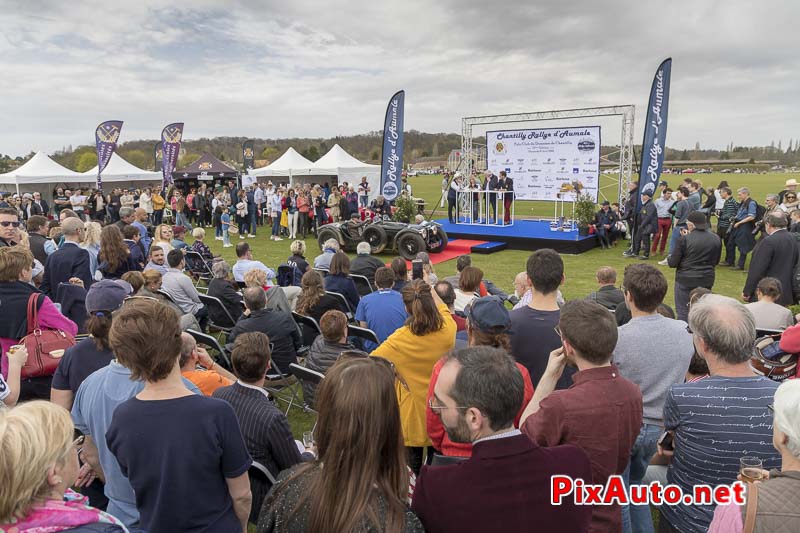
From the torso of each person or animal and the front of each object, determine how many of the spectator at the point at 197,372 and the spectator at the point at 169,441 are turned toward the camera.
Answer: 0

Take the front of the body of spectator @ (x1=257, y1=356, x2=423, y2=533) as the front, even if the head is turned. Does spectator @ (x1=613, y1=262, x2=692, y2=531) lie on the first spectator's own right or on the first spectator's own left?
on the first spectator's own right

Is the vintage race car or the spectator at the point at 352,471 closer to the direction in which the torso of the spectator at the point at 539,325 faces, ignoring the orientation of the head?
the vintage race car

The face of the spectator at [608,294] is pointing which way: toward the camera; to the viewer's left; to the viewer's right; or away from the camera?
away from the camera

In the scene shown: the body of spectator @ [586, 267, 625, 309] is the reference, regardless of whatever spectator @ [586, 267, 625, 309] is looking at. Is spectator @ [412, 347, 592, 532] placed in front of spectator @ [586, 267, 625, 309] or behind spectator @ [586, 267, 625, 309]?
behind

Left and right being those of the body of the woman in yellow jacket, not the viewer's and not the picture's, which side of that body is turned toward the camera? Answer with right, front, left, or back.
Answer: back

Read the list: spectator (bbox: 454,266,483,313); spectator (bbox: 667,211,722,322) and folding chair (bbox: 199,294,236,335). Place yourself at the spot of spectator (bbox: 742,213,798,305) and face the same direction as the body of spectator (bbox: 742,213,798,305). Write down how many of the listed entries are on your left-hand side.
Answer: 3

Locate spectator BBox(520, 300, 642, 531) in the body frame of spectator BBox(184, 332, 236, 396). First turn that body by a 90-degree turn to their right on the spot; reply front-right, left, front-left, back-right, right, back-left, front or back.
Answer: front

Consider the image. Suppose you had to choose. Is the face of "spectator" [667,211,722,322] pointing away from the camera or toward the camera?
away from the camera

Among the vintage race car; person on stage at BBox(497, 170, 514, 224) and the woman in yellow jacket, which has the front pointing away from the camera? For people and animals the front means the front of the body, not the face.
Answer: the woman in yellow jacket

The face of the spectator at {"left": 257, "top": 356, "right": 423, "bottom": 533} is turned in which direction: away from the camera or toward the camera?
away from the camera

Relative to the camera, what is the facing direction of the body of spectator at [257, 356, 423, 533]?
away from the camera

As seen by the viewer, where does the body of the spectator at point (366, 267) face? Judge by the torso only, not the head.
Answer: away from the camera
